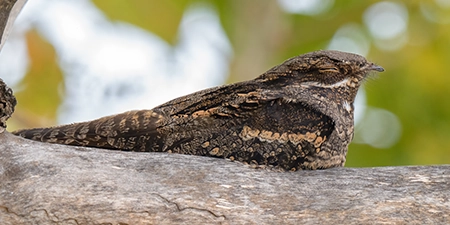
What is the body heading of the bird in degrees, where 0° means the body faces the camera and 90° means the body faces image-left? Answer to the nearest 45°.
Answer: approximately 270°
